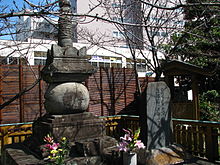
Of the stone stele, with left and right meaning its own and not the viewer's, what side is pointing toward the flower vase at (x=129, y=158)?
front

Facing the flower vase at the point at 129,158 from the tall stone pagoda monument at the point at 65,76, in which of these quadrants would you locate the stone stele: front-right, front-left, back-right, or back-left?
front-left

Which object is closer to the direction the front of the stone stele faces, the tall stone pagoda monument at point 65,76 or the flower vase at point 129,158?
the flower vase

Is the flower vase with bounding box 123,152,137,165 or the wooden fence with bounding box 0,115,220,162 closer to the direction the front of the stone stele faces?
the flower vase

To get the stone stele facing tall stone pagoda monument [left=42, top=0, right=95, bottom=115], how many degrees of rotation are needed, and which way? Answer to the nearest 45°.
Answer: approximately 45° to its right

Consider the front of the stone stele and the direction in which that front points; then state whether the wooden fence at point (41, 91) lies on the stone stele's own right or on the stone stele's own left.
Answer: on the stone stele's own right

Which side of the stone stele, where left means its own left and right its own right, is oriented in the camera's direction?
front

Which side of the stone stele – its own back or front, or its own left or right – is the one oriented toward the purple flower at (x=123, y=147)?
front
